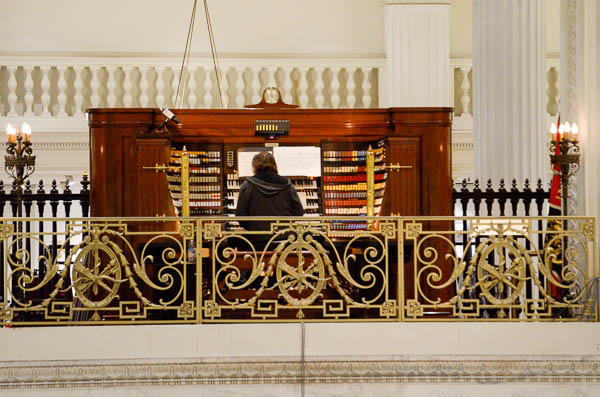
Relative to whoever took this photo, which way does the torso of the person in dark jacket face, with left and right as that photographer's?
facing away from the viewer

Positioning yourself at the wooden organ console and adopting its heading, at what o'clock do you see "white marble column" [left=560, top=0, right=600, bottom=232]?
The white marble column is roughly at 10 o'clock from the wooden organ console.

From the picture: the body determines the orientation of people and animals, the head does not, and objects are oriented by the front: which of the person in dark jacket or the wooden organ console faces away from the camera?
the person in dark jacket

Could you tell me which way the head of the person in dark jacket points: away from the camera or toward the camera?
away from the camera

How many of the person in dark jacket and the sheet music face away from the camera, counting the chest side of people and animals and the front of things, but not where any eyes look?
1

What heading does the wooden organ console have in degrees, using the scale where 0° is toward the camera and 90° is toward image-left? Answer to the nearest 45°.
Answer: approximately 0°

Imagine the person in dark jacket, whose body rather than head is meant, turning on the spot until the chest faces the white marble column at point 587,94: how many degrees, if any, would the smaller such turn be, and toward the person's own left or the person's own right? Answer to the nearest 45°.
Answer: approximately 90° to the person's own right

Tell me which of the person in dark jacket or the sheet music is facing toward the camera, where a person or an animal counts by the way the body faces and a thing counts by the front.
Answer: the sheet music

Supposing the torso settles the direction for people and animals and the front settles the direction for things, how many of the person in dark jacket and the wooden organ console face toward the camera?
1

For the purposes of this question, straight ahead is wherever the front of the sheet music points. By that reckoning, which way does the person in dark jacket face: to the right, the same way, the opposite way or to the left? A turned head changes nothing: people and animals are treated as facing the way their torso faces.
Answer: the opposite way

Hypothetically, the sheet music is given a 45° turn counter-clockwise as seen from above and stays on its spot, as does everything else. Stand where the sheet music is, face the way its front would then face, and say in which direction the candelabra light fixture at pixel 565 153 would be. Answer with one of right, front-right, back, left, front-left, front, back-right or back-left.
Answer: front

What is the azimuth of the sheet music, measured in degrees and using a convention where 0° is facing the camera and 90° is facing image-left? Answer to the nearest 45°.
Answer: approximately 0°

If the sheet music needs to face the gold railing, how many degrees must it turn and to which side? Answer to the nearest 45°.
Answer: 0° — it already faces it

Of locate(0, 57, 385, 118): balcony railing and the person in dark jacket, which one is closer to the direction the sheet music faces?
the person in dark jacket
